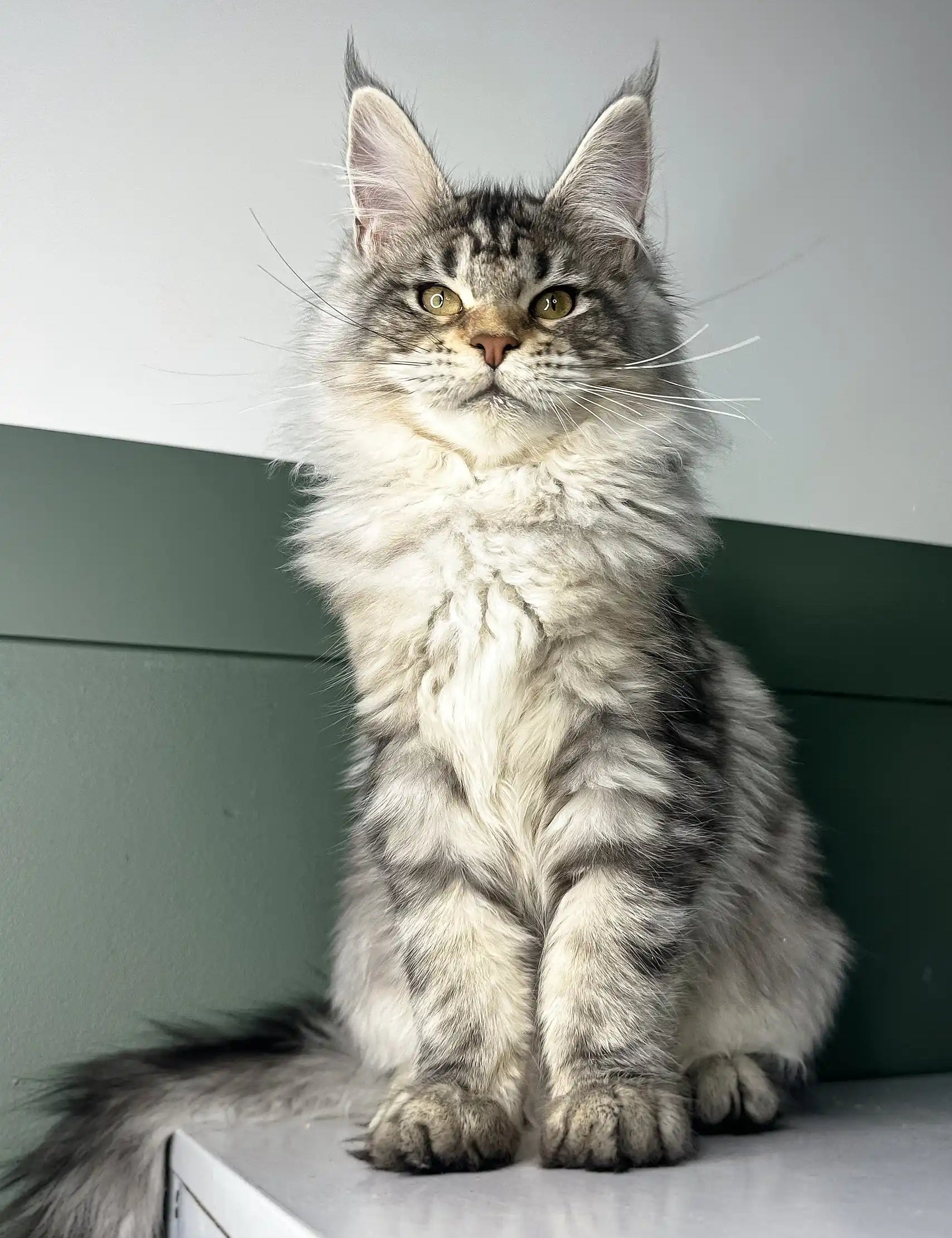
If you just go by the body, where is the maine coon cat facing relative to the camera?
toward the camera
